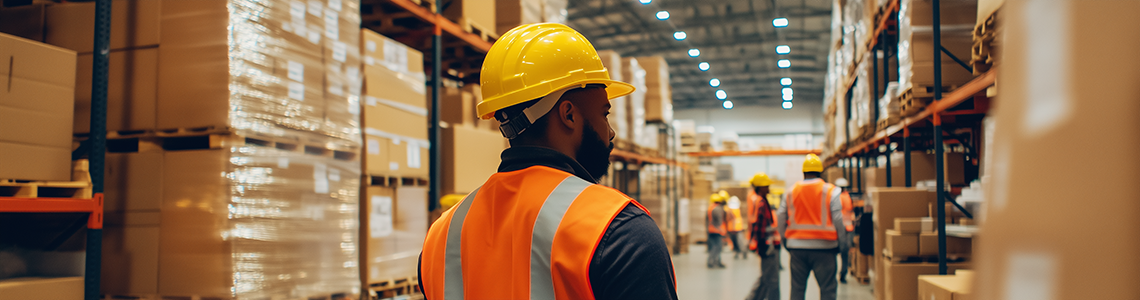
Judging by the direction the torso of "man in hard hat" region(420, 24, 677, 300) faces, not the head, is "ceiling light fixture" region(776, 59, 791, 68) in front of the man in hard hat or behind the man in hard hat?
in front

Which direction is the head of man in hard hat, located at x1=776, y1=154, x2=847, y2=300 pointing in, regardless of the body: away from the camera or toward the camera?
away from the camera

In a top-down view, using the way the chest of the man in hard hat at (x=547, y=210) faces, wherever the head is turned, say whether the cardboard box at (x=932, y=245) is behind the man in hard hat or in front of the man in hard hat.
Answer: in front

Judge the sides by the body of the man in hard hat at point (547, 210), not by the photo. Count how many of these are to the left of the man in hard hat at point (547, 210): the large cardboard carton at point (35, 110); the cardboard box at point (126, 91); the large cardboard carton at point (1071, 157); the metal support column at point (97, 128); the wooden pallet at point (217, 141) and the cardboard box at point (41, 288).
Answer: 5

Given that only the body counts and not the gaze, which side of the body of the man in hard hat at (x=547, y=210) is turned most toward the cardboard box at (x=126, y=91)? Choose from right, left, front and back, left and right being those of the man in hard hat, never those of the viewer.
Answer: left

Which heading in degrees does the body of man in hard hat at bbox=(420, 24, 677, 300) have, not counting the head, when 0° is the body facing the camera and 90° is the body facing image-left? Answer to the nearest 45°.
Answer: approximately 225°

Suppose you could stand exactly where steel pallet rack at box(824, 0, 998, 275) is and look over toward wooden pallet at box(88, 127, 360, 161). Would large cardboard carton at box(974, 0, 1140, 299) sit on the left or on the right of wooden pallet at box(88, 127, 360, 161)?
left

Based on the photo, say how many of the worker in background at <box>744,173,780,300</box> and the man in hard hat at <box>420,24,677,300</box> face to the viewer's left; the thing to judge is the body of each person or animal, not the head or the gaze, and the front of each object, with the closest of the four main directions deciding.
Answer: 0

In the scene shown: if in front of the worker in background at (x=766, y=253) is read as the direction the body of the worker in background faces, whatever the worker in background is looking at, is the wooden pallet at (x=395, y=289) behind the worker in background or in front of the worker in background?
behind
